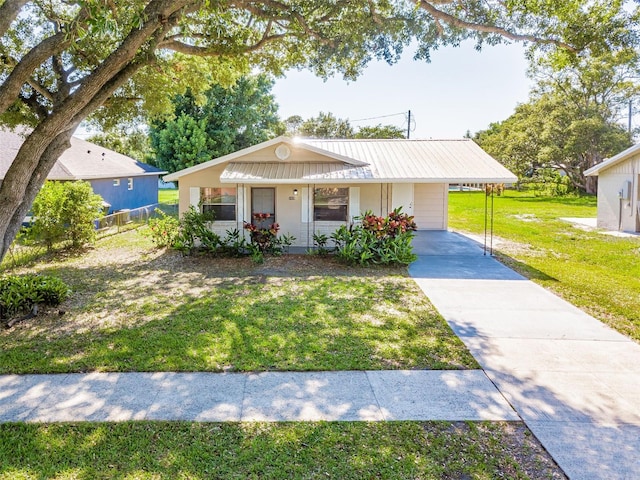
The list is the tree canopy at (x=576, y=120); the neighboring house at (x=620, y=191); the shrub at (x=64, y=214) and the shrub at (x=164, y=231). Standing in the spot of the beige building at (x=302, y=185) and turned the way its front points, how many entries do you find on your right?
2

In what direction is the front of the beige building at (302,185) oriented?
toward the camera

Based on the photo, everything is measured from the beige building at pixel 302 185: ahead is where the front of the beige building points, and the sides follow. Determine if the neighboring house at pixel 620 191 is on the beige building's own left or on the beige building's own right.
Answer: on the beige building's own left

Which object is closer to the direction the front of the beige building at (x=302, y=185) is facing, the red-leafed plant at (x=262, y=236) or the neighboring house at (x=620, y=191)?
the red-leafed plant

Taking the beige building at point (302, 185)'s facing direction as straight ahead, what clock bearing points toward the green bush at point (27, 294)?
The green bush is roughly at 1 o'clock from the beige building.

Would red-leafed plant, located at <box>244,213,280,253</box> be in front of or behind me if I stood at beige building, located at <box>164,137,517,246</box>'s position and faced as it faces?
in front

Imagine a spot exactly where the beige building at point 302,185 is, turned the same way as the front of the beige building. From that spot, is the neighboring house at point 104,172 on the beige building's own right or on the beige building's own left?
on the beige building's own right

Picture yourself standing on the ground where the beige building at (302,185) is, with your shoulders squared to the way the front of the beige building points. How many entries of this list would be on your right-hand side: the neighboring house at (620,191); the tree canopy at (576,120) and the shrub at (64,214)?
1

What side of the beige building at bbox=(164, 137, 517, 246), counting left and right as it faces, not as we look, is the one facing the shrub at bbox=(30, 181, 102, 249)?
right

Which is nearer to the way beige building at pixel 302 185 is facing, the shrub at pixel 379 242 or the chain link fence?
the shrub

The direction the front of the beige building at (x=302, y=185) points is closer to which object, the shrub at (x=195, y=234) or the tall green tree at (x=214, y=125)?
the shrub

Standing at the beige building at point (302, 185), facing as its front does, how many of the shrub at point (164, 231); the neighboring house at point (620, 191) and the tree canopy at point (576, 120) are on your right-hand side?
1

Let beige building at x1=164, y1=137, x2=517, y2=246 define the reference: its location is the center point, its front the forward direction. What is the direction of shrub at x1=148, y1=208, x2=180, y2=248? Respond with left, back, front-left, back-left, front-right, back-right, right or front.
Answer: right

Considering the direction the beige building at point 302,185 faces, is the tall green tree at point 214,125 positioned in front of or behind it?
behind

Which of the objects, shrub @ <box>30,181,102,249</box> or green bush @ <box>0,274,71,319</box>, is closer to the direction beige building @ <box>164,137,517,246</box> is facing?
the green bush
